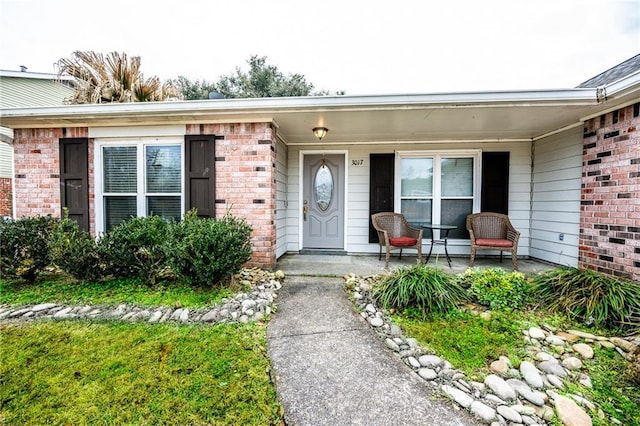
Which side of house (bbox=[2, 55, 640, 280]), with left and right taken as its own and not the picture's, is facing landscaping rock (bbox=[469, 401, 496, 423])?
front

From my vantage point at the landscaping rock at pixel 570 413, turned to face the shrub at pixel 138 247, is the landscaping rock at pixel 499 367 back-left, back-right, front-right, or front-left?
front-right

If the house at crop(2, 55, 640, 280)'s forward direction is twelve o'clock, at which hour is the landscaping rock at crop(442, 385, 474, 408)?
The landscaping rock is roughly at 12 o'clock from the house.

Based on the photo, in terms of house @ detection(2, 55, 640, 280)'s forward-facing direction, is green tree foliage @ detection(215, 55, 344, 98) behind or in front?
behind

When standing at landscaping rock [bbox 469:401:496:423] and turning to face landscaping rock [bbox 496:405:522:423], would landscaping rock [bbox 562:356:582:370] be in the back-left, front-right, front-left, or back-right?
front-left

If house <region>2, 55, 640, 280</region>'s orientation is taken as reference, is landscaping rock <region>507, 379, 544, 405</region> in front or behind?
in front

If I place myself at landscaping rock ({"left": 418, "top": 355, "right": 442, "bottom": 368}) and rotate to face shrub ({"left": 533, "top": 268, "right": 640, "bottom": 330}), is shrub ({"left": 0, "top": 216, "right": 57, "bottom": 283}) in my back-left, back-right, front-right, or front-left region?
back-left

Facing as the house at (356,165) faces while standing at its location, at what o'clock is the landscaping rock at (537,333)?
The landscaping rock is roughly at 11 o'clock from the house.

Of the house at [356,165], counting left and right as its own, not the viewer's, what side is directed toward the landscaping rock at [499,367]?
front

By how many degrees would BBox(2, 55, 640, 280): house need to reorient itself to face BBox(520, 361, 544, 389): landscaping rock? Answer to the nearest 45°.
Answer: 0° — it already faces it

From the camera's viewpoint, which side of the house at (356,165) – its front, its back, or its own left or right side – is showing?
front

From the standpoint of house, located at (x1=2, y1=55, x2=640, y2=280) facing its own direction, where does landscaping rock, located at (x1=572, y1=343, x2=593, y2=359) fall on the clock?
The landscaping rock is roughly at 11 o'clock from the house.
